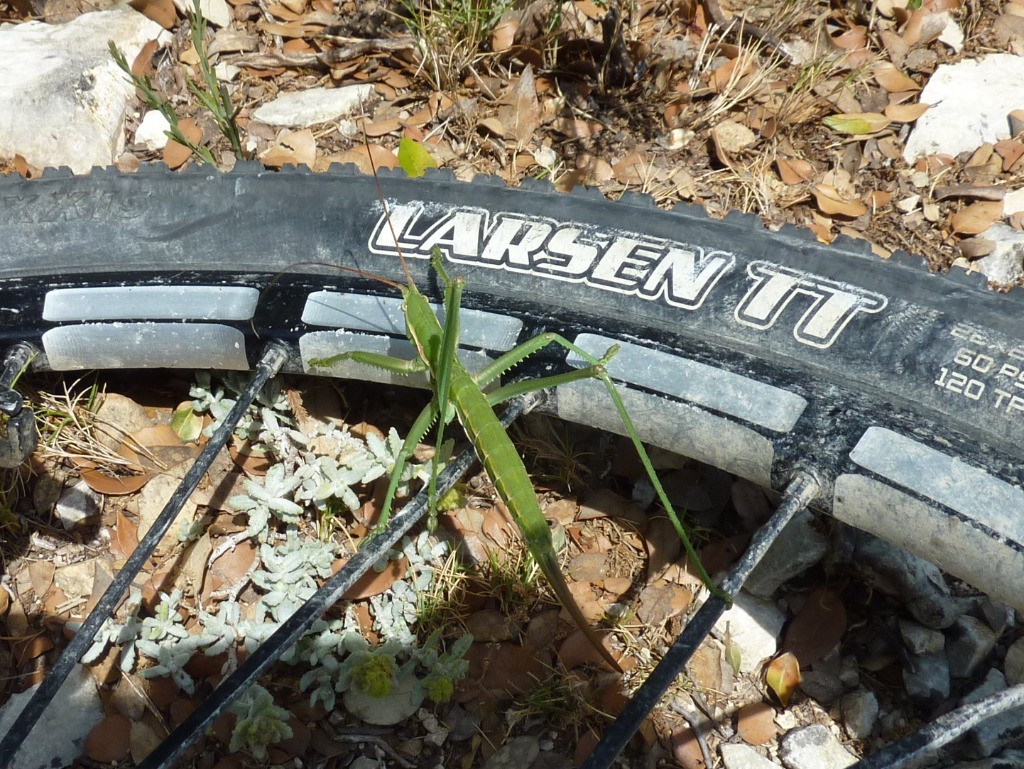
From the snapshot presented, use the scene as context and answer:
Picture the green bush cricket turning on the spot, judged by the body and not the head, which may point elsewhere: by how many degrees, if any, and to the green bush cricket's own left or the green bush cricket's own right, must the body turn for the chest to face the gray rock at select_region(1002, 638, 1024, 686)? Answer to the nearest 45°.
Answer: approximately 135° to the green bush cricket's own right

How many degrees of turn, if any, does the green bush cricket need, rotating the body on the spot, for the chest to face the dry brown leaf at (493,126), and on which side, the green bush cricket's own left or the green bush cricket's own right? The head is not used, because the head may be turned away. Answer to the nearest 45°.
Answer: approximately 45° to the green bush cricket's own right

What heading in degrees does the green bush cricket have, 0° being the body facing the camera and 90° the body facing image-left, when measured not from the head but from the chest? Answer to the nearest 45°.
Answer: approximately 135°

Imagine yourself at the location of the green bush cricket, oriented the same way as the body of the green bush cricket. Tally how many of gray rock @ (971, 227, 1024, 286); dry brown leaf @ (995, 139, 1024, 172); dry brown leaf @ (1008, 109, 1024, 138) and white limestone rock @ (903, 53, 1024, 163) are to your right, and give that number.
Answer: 4

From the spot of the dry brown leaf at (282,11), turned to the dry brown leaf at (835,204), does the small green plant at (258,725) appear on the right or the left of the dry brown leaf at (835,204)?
right

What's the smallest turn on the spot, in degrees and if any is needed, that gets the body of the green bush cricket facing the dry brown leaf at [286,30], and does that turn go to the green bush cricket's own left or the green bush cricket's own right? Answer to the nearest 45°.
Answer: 0° — it already faces it

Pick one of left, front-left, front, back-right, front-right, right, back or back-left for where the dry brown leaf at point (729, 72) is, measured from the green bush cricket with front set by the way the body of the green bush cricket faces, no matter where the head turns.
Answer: front-right

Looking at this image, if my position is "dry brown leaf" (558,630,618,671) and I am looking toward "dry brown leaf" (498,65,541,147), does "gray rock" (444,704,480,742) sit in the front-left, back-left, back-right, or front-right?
back-left

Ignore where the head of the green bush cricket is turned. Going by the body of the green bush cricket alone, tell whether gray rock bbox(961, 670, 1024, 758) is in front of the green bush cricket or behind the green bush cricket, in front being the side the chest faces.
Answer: behind

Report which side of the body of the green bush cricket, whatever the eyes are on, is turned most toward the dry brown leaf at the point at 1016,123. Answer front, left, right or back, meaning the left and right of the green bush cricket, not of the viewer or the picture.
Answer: right

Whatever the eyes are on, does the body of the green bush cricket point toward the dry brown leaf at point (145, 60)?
yes
